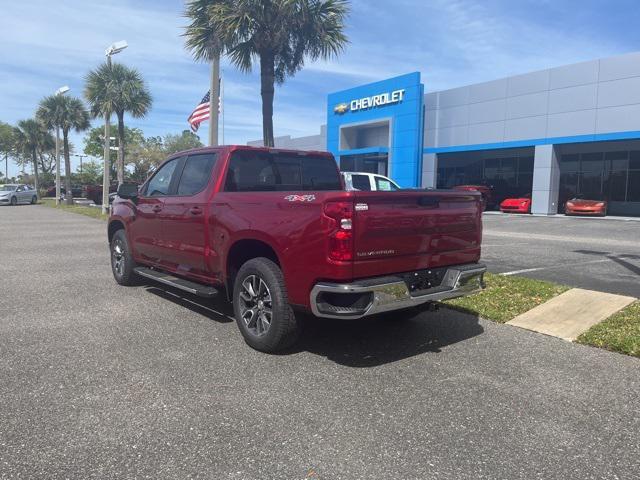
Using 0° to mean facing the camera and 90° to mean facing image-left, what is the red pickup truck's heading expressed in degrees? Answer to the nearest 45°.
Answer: approximately 135°

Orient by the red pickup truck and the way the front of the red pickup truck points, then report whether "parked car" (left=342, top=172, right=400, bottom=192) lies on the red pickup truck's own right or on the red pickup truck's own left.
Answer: on the red pickup truck's own right

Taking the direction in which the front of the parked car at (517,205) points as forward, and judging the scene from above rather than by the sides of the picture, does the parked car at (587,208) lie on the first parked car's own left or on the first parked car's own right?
on the first parked car's own left

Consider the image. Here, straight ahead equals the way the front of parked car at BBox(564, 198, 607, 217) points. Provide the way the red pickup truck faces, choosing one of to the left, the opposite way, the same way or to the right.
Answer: to the right

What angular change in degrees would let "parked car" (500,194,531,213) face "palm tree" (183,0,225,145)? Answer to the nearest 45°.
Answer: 0° — it already faces it

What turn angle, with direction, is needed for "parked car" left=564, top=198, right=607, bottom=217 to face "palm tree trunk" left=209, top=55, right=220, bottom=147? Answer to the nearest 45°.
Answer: approximately 45° to its right

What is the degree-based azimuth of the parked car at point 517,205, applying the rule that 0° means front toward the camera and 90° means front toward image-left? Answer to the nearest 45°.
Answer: approximately 45°
